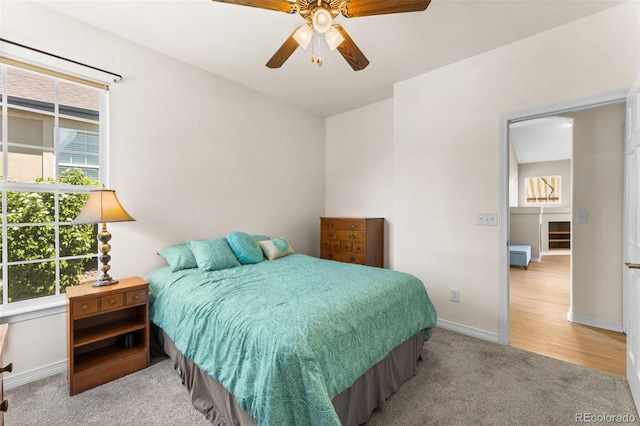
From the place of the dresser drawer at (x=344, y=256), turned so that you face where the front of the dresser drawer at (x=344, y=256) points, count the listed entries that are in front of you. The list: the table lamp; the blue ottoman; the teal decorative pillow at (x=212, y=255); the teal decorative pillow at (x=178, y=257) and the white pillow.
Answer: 4

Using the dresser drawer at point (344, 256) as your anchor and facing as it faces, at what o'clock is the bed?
The bed is roughly at 11 o'clock from the dresser drawer.

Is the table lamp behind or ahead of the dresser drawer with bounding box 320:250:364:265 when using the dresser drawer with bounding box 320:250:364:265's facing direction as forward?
ahead

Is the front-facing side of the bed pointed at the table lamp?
no

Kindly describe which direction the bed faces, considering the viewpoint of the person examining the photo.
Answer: facing the viewer and to the right of the viewer

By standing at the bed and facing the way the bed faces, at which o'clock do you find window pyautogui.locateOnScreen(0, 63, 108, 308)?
The window is roughly at 5 o'clock from the bed.

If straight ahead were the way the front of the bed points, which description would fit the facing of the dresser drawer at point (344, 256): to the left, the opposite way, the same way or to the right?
to the right

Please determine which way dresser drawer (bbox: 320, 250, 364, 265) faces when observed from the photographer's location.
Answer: facing the viewer and to the left of the viewer

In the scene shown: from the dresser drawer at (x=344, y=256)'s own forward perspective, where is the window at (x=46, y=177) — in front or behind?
in front

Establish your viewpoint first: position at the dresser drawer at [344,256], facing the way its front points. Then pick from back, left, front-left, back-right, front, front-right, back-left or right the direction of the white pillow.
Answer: front

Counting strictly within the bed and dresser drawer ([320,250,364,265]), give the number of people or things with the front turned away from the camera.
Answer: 0

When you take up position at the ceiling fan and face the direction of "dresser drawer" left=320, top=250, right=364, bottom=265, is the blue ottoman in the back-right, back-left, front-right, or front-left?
front-right
